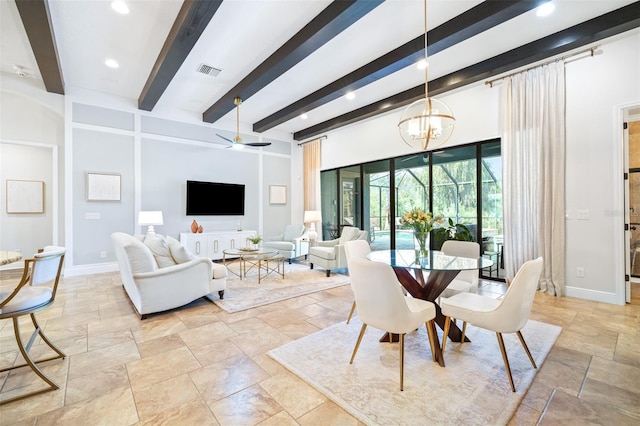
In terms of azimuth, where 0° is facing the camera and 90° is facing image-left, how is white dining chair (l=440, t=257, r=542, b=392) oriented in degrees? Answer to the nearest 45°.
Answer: approximately 135°

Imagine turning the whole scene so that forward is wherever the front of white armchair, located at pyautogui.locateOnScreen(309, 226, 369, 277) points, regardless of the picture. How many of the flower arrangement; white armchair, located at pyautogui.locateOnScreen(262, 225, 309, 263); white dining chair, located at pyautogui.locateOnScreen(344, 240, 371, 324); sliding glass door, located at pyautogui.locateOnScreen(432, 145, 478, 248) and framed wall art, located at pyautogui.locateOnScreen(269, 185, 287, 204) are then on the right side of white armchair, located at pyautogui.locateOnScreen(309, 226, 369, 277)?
2

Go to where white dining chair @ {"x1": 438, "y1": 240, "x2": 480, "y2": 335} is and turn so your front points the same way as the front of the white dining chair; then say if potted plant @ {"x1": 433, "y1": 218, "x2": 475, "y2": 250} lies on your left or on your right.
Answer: on your right

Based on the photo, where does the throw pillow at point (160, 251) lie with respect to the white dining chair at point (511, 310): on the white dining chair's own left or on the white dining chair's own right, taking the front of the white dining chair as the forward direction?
on the white dining chair's own left

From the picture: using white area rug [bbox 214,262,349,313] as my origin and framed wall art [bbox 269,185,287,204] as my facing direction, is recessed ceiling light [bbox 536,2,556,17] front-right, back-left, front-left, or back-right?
back-right

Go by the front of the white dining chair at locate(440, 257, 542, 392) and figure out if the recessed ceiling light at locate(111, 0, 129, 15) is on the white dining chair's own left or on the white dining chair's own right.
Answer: on the white dining chair's own left

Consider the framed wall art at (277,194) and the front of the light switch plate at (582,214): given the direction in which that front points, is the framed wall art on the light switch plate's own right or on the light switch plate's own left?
on the light switch plate's own right

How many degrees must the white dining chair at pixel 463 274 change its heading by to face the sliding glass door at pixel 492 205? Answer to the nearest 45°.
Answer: approximately 135° to its right

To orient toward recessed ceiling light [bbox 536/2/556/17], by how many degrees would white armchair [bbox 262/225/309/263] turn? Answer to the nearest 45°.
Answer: approximately 90° to its left

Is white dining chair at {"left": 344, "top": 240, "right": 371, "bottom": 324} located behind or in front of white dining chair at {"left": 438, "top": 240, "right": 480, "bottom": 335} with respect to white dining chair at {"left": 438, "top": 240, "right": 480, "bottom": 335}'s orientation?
in front

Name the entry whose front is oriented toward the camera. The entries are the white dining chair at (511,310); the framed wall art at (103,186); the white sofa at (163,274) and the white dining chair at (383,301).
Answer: the framed wall art

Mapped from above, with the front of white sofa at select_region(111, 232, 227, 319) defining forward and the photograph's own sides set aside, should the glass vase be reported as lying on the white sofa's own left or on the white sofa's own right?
on the white sofa's own right
